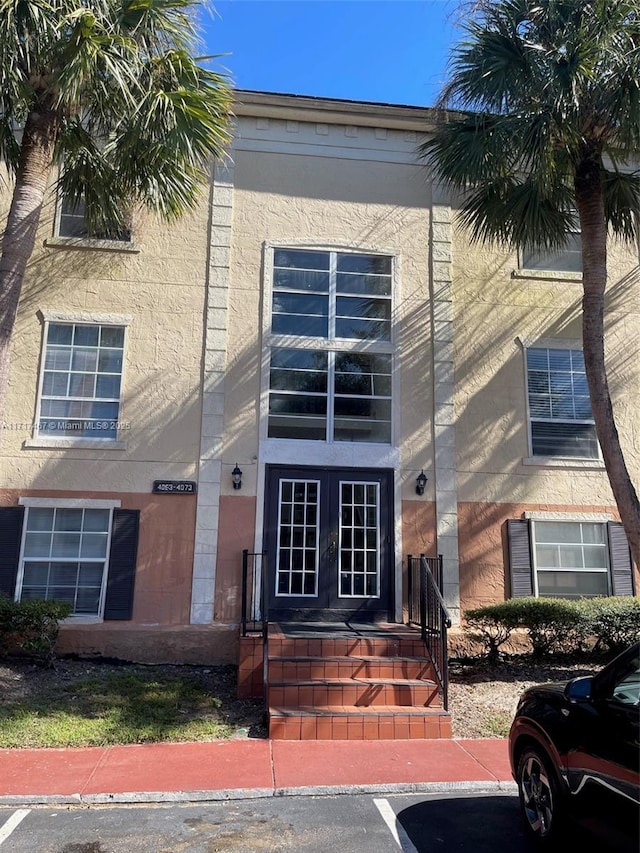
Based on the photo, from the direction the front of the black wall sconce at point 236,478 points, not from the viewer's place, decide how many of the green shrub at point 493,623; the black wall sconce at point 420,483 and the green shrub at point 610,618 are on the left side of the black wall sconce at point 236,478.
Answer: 3

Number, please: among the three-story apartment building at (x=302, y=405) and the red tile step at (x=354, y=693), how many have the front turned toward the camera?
2

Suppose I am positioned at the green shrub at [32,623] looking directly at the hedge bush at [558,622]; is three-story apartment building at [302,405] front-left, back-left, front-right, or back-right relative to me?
front-left

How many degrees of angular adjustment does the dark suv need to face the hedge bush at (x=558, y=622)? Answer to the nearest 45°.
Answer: approximately 45° to its right

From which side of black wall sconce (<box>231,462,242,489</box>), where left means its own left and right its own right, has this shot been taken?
front

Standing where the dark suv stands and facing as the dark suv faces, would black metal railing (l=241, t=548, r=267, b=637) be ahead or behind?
ahead

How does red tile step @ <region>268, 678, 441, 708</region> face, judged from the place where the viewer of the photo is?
facing the viewer

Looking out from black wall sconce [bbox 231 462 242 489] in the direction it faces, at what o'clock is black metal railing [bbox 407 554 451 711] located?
The black metal railing is roughly at 10 o'clock from the black wall sconce.

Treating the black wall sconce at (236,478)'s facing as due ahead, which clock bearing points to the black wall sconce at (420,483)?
the black wall sconce at (420,483) is roughly at 9 o'clock from the black wall sconce at (236,478).

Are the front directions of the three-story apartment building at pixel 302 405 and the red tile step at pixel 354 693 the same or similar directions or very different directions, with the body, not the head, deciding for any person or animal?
same or similar directions

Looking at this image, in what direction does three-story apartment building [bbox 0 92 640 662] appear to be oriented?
toward the camera

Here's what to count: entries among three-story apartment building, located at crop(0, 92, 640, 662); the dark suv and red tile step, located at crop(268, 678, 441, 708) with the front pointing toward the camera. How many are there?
2

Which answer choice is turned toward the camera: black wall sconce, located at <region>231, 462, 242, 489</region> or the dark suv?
the black wall sconce

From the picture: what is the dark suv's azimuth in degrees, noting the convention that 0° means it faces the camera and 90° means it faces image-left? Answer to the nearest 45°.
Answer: approximately 135°

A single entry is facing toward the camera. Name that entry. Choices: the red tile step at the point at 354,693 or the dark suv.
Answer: the red tile step
